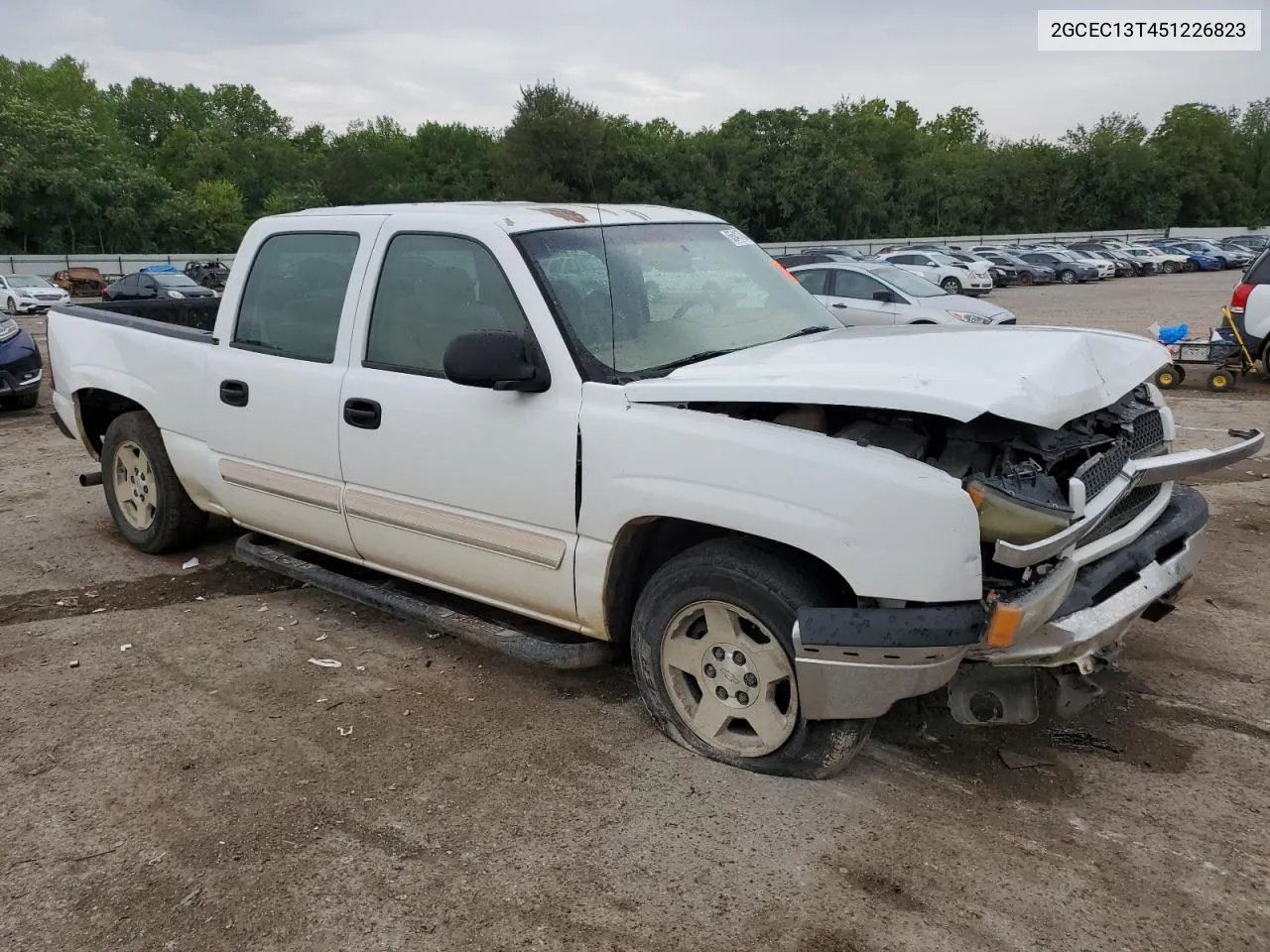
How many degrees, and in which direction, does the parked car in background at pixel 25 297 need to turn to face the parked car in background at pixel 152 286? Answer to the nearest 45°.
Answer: approximately 45° to its left

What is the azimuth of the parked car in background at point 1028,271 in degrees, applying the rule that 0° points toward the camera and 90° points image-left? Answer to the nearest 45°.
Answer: approximately 315°

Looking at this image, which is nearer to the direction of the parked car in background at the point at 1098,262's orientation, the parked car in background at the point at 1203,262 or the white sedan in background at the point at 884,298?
the white sedan in background

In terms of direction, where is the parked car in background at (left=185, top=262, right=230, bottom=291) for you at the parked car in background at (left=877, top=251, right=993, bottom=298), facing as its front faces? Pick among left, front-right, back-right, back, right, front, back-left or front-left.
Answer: back-right

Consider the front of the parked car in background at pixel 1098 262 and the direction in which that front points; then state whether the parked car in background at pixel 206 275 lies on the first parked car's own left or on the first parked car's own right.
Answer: on the first parked car's own right

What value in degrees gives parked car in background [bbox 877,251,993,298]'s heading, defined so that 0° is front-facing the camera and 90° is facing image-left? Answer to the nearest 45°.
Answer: approximately 315°

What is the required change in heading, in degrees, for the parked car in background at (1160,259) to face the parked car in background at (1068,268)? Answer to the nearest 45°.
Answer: approximately 90° to its right

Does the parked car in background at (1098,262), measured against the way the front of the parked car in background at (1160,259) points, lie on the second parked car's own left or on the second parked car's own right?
on the second parked car's own right

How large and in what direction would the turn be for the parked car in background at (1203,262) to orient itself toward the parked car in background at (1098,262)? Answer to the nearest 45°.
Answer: approximately 90° to its right
